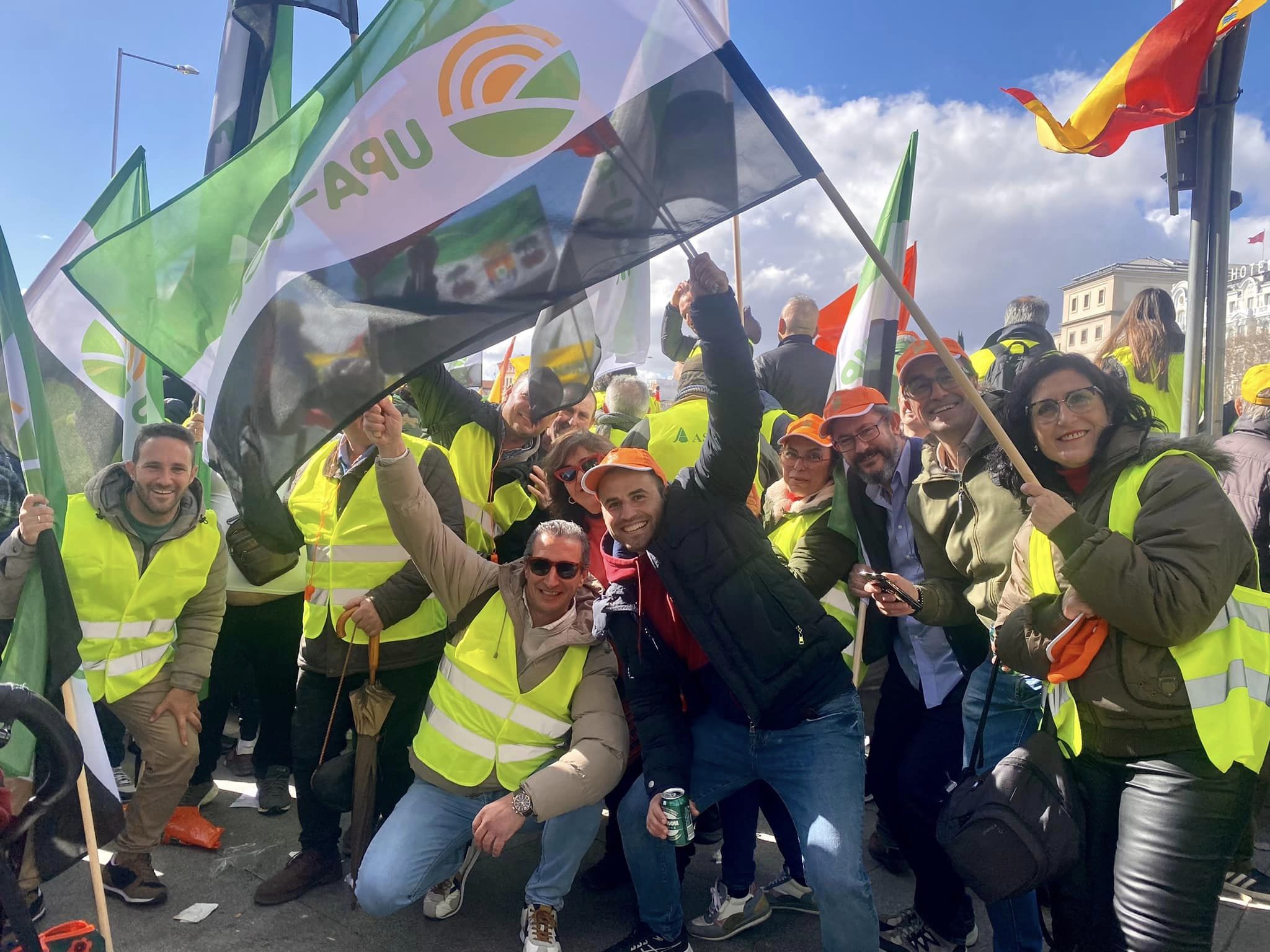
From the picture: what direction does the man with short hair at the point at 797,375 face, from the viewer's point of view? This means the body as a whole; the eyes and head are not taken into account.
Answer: away from the camera

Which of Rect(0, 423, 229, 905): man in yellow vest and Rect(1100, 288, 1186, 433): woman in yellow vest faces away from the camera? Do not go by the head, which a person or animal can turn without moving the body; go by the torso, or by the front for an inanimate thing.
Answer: the woman in yellow vest

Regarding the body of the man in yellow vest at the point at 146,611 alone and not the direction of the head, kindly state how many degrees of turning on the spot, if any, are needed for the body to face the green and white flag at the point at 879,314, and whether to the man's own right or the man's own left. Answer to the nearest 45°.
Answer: approximately 90° to the man's own left

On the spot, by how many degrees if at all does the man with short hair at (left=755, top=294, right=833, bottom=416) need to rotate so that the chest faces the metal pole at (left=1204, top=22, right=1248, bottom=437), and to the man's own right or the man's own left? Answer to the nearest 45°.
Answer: approximately 135° to the man's own right

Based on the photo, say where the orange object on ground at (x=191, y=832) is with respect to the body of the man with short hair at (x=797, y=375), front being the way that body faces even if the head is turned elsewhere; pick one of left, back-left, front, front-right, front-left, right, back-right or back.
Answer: back-left

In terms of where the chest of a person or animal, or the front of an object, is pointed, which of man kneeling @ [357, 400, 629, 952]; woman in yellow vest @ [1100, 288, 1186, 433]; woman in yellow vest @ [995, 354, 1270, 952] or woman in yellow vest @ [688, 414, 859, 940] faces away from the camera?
woman in yellow vest @ [1100, 288, 1186, 433]

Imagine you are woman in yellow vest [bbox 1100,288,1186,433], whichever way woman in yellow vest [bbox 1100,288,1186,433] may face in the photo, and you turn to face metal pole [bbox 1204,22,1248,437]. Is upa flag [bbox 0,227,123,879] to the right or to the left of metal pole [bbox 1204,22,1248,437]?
right

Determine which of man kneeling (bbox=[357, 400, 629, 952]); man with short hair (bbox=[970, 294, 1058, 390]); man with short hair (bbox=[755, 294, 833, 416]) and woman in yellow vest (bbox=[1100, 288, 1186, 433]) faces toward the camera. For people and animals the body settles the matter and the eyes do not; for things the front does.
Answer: the man kneeling

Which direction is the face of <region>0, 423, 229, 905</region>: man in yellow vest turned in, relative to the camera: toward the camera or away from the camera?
toward the camera

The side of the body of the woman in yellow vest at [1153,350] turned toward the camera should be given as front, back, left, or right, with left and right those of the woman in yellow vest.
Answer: back

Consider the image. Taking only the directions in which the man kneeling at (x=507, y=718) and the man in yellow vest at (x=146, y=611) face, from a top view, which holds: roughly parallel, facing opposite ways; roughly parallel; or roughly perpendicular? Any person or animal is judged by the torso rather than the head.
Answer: roughly parallel

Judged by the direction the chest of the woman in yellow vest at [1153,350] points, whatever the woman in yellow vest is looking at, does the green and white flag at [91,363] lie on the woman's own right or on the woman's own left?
on the woman's own left

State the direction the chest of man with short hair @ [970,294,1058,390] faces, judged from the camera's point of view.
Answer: away from the camera

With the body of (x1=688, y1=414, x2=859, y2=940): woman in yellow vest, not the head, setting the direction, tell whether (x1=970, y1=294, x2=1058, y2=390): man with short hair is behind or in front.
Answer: behind

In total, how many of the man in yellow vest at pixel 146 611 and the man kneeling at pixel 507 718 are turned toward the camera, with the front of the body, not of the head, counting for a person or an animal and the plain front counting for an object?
2

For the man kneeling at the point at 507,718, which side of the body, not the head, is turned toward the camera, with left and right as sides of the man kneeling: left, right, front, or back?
front
